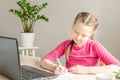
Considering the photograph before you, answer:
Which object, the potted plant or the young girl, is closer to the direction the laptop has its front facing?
the young girl

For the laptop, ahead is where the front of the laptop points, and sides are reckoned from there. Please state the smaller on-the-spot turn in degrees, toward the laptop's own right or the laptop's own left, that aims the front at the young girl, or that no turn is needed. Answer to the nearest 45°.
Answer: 0° — it already faces them

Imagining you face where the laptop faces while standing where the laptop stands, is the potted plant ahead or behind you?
ahead

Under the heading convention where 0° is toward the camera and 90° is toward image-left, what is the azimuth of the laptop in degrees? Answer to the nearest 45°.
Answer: approximately 225°
